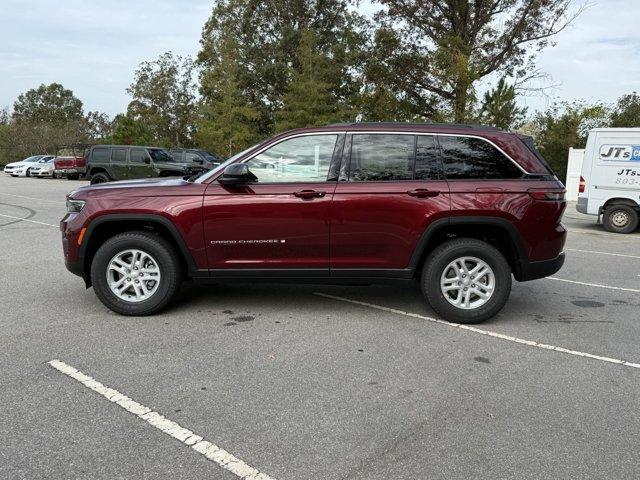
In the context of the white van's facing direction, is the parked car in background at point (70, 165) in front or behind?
behind

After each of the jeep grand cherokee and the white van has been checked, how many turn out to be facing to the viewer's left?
1

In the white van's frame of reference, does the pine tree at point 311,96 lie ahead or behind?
behind

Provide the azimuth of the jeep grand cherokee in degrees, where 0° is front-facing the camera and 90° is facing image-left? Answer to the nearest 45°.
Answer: approximately 90°

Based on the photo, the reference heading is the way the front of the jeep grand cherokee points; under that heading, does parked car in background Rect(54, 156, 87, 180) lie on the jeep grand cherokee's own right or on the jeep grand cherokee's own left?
on the jeep grand cherokee's own right

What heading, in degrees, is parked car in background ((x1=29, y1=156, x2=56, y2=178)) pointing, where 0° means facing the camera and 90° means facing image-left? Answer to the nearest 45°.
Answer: approximately 45°

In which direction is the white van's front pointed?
to the viewer's right

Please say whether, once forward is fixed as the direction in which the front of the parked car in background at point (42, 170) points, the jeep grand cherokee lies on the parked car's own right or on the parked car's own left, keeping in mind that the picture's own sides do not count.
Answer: on the parked car's own left

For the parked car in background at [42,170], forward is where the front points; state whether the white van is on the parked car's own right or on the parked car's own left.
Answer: on the parked car's own left

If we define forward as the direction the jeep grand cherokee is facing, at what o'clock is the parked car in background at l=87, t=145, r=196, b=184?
The parked car in background is roughly at 2 o'clock from the jeep grand cherokee.

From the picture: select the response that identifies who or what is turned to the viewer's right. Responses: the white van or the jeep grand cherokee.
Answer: the white van
